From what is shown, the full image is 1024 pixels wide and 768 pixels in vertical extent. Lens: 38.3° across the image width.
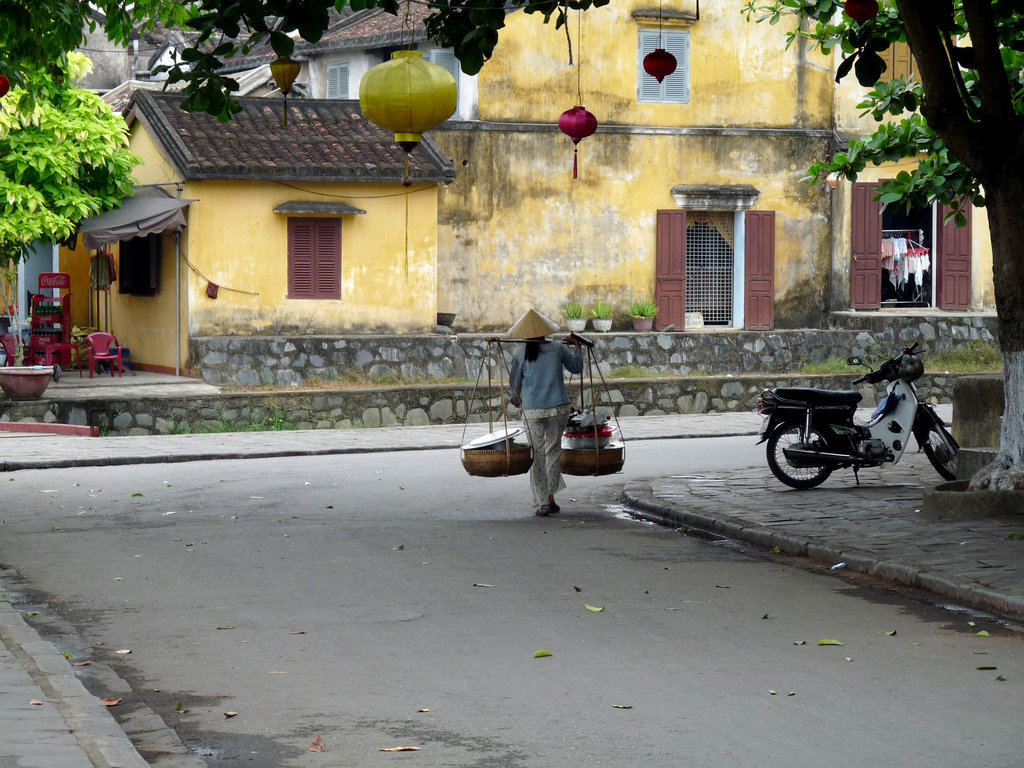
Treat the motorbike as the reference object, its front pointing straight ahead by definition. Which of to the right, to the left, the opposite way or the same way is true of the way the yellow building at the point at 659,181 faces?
to the right

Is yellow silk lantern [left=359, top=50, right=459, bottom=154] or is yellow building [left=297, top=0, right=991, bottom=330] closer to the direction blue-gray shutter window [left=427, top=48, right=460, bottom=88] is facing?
the yellow silk lantern

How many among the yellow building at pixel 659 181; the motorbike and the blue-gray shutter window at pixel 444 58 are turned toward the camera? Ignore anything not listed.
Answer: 2

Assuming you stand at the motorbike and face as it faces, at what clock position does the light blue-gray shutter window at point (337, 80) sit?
The light blue-gray shutter window is roughly at 8 o'clock from the motorbike.

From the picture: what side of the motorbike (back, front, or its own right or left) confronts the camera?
right

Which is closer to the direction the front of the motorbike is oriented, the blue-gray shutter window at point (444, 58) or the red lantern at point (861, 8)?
the red lantern

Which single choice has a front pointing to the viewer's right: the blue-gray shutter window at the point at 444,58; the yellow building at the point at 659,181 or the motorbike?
the motorbike

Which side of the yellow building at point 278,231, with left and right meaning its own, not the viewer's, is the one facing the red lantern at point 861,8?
front

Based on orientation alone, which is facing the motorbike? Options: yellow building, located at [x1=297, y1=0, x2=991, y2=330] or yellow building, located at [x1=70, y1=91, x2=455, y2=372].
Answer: yellow building, located at [x1=297, y1=0, x2=991, y2=330]

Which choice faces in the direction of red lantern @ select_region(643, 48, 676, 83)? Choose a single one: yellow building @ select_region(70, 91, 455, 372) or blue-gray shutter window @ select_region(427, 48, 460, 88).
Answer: the blue-gray shutter window
